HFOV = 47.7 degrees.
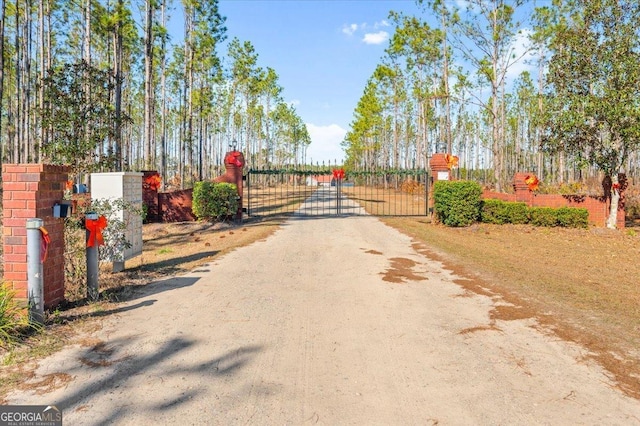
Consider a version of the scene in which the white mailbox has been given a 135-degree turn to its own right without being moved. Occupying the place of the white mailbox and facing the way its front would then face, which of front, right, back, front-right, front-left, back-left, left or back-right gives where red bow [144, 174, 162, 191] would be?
right

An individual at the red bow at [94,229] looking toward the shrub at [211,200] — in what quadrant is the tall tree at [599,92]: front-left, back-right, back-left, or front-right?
front-right

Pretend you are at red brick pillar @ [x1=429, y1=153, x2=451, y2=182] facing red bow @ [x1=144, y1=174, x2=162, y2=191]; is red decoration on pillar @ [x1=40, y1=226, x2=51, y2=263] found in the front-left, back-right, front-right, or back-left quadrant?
front-left

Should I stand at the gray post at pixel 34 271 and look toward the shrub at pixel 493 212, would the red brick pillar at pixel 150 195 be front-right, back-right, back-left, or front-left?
front-left

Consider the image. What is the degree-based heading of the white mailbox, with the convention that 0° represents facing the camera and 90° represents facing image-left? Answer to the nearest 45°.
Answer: approximately 315°

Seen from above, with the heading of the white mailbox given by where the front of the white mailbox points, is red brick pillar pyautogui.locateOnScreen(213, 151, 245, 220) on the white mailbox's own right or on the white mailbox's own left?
on the white mailbox's own left

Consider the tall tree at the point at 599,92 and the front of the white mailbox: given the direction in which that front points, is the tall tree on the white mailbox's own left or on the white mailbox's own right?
on the white mailbox's own left

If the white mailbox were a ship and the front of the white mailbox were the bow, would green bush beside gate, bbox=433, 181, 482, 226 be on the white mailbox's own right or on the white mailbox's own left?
on the white mailbox's own left

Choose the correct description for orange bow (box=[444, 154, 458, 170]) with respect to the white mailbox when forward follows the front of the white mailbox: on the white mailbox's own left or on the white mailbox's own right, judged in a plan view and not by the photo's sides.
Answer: on the white mailbox's own left
